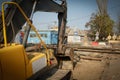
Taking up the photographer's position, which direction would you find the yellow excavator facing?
facing away from the viewer and to the right of the viewer
